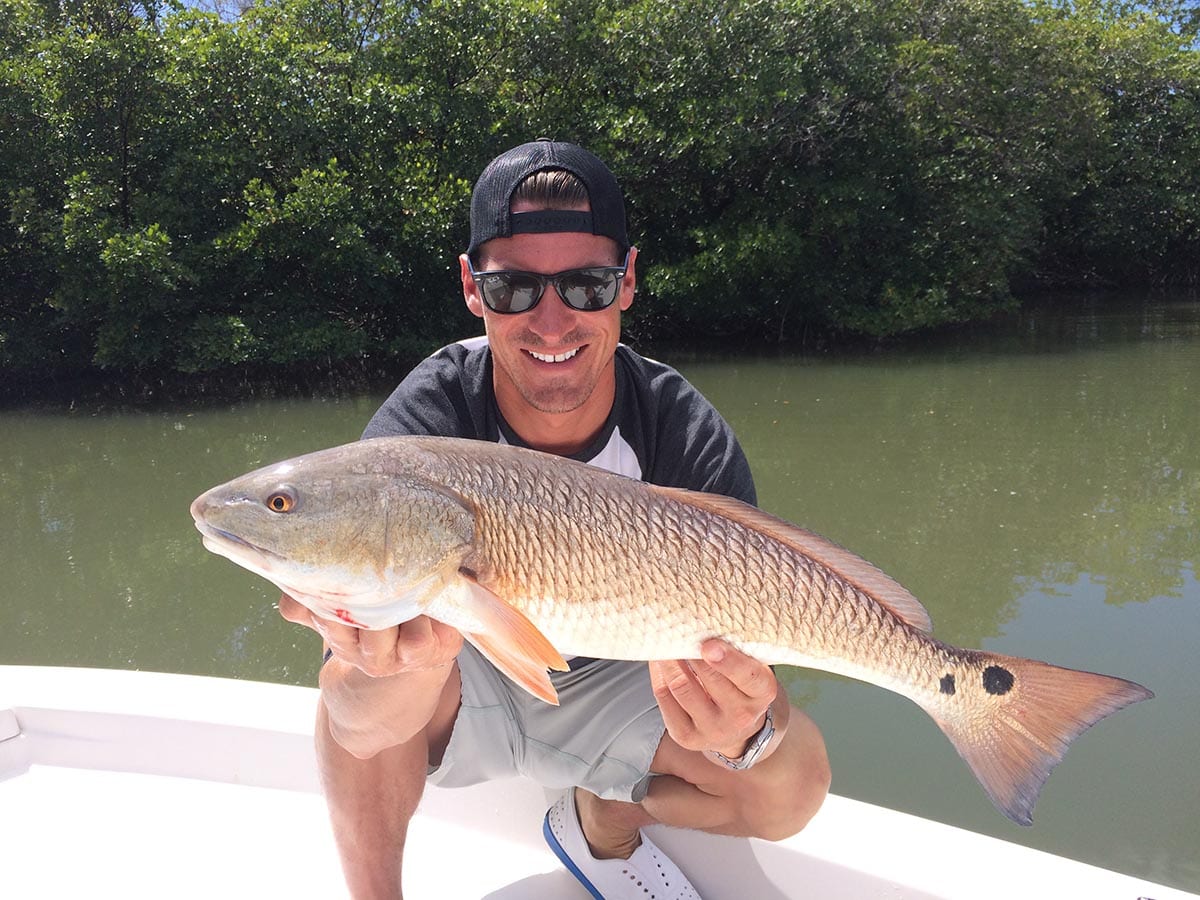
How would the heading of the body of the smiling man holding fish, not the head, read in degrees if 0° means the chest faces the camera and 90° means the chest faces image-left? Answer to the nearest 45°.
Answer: approximately 0°
